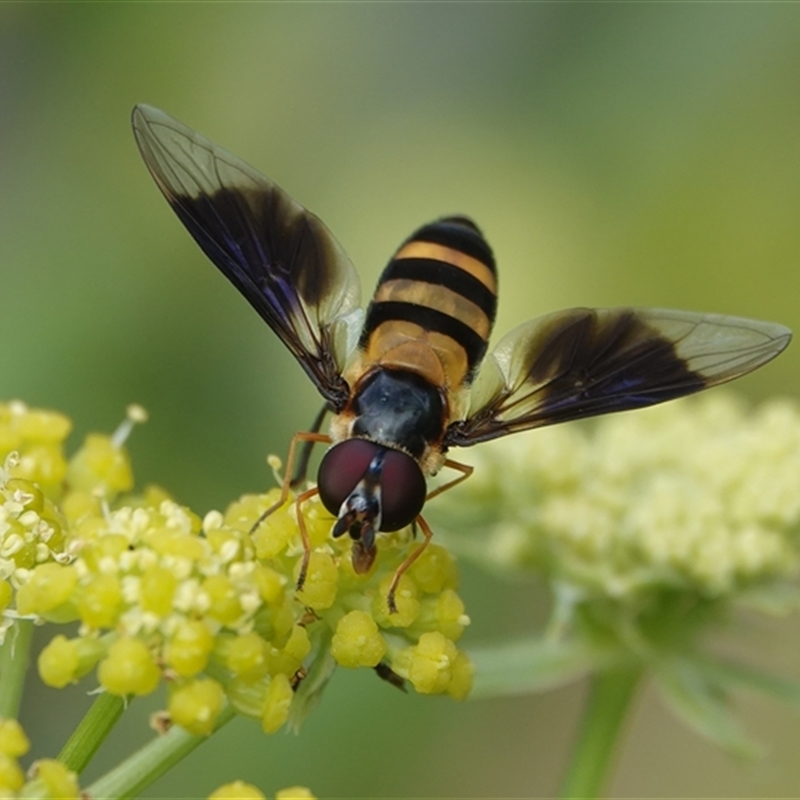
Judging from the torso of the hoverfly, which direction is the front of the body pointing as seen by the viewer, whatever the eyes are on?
toward the camera
